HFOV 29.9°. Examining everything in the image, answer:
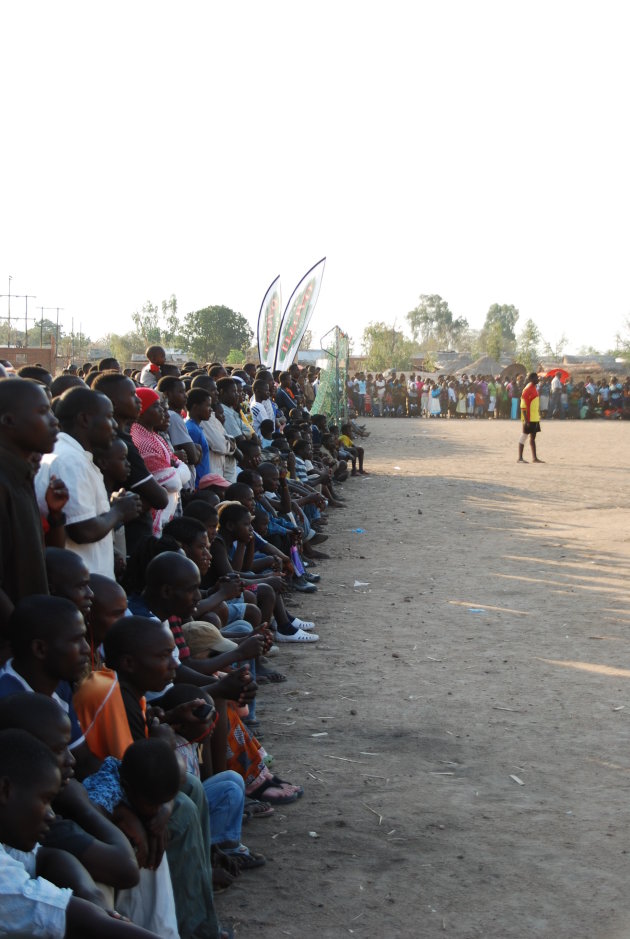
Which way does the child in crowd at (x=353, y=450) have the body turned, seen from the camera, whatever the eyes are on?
to the viewer's right

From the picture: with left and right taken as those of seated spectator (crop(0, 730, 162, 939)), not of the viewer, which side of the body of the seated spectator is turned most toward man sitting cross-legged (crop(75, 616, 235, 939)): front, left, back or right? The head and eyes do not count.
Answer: left

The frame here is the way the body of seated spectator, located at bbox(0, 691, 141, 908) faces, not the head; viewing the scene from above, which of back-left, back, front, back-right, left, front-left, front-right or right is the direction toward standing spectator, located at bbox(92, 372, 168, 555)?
left

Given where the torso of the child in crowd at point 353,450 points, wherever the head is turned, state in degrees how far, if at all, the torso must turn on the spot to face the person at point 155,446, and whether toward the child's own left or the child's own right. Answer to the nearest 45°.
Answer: approximately 90° to the child's own right

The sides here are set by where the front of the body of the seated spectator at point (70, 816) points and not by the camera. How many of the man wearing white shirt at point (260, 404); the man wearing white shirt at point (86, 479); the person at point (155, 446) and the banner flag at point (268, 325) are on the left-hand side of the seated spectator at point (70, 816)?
4

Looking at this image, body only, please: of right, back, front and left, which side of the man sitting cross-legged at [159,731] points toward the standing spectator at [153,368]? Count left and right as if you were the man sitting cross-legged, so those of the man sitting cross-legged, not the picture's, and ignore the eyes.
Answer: left

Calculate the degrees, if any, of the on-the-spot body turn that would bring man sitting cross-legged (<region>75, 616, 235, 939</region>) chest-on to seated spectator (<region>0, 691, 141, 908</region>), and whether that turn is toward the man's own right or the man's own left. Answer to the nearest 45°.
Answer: approximately 90° to the man's own right

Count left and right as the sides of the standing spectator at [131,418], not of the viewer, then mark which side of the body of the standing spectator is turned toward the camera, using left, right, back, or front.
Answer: right

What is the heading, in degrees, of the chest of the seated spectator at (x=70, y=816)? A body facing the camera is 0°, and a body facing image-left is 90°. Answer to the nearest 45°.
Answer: approximately 270°

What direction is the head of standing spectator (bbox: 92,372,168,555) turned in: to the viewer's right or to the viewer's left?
to the viewer's right

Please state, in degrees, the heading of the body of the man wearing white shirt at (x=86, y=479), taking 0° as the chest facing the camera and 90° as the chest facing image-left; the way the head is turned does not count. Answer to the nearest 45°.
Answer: approximately 270°

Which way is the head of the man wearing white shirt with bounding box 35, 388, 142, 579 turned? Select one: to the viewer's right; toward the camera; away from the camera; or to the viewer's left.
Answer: to the viewer's right

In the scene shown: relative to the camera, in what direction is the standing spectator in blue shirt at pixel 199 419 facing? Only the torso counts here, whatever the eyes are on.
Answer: to the viewer's right

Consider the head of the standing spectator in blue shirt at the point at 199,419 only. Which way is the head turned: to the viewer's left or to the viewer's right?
to the viewer's right
